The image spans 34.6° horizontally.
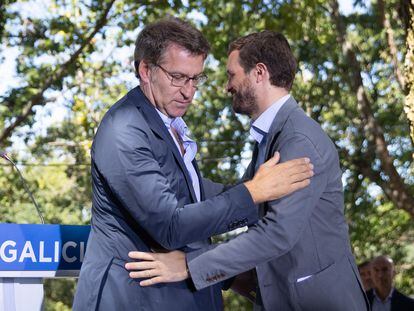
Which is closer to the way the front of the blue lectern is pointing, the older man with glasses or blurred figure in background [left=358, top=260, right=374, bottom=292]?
the older man with glasses

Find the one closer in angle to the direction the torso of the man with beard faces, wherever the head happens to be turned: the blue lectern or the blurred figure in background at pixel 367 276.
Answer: the blue lectern

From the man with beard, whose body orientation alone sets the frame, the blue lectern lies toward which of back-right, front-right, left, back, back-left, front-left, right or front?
front

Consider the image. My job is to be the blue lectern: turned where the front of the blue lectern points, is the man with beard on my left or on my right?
on my left

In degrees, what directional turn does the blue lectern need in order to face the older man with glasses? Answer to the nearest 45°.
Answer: approximately 45° to its left

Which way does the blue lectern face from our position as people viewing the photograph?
facing the viewer

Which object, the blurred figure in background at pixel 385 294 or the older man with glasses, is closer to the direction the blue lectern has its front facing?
the older man with glasses

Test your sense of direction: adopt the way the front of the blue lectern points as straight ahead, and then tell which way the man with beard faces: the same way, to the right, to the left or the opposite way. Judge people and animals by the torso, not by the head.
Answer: to the right

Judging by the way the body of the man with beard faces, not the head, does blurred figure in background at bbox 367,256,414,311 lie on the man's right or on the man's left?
on the man's right

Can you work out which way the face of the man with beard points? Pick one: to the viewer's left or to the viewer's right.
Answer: to the viewer's left

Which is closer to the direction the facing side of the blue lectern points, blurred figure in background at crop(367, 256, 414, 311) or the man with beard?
the man with beard

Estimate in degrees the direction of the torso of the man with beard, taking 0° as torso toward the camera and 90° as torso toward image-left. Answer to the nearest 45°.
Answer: approximately 90°

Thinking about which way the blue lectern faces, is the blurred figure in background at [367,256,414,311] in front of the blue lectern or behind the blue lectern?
behind

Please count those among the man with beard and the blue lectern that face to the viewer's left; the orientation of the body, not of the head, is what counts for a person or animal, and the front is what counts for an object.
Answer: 1
